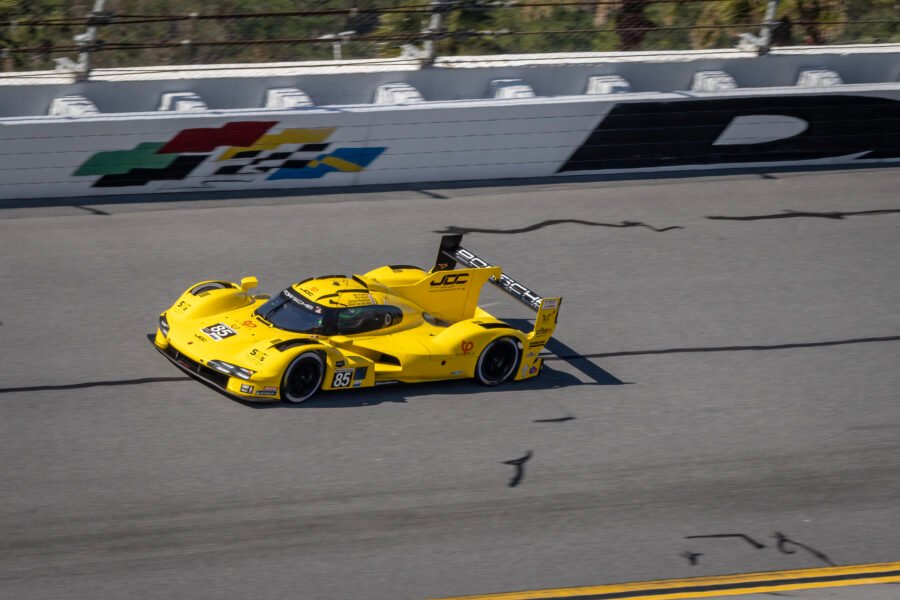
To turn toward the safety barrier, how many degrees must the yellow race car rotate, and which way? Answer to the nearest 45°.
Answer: approximately 135° to its right

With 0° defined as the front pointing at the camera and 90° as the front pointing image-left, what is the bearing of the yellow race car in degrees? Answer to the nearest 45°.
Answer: approximately 45°

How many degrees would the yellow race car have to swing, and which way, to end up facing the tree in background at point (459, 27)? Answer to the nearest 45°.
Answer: approximately 135° to its right
